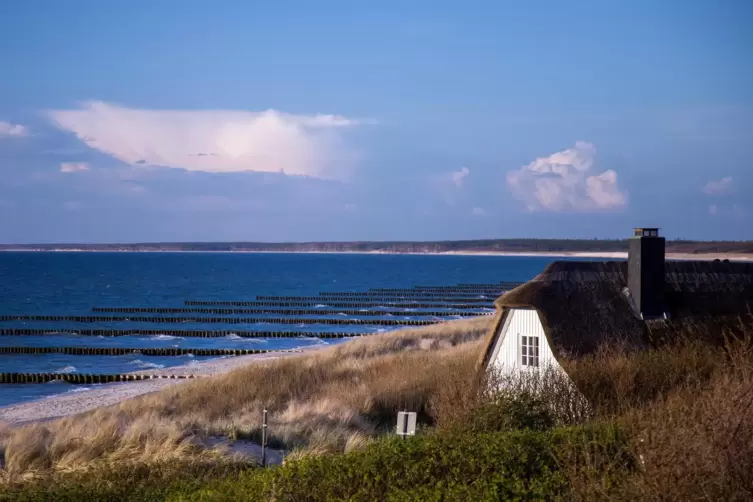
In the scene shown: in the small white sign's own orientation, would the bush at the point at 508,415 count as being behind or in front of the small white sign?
behind

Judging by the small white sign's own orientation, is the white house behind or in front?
behind
